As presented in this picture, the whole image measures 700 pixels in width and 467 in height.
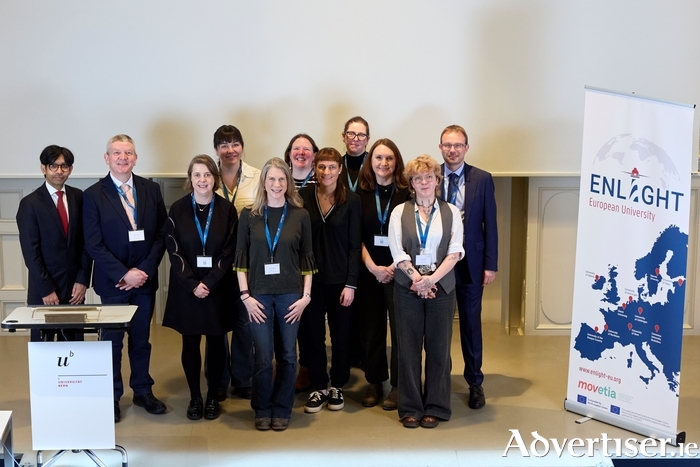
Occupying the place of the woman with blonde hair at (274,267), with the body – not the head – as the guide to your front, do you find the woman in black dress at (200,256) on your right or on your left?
on your right

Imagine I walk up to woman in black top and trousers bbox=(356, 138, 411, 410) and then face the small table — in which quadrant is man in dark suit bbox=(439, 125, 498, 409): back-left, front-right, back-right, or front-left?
back-left

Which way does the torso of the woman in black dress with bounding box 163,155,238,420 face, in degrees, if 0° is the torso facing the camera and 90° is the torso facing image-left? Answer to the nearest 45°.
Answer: approximately 0°

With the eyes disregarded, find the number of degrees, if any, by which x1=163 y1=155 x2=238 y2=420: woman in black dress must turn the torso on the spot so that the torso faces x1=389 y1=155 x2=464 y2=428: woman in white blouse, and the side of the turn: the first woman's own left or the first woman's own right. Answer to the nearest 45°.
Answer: approximately 90° to the first woman's own left

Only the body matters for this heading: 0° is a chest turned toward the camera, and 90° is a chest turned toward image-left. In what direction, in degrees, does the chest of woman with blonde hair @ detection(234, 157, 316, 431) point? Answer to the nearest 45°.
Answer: approximately 0°

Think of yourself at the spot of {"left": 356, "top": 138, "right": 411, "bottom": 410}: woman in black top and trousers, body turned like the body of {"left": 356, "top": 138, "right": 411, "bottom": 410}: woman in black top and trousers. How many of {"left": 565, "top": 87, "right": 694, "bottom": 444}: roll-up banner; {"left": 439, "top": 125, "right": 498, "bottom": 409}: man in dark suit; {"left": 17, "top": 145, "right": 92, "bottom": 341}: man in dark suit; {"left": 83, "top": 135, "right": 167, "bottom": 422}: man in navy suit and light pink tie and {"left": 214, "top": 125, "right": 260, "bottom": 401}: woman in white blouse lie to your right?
3

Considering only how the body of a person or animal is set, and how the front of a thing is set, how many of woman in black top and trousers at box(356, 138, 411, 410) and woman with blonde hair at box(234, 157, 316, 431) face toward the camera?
2

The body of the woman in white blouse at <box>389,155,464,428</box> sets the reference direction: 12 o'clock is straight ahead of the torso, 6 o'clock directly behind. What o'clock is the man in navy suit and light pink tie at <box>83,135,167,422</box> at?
The man in navy suit and light pink tie is roughly at 3 o'clock from the woman in white blouse.
